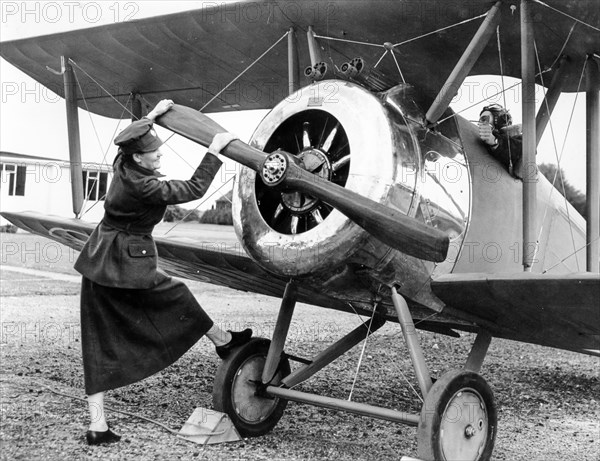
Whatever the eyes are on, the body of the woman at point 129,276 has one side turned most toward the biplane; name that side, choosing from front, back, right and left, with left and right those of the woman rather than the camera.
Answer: front

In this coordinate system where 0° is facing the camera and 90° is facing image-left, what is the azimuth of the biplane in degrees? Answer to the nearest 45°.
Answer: approximately 45°

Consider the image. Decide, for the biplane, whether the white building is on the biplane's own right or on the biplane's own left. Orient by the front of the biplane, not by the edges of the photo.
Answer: on the biplane's own right

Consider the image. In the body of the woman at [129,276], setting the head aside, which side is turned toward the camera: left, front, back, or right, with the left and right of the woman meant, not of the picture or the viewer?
right

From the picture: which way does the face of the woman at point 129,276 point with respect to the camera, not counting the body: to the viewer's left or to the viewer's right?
to the viewer's right

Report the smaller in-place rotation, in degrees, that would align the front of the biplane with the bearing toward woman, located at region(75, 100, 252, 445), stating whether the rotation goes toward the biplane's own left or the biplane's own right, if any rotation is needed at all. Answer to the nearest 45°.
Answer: approximately 45° to the biplane's own right
